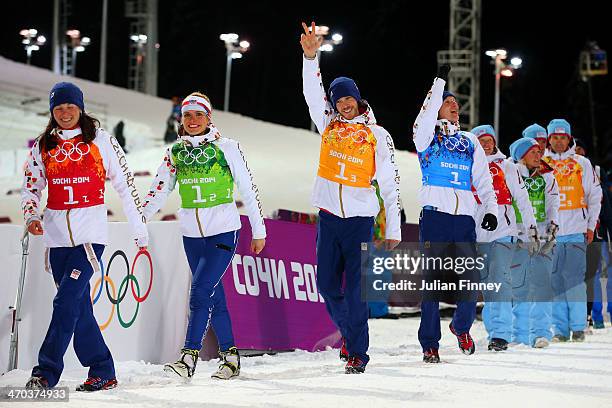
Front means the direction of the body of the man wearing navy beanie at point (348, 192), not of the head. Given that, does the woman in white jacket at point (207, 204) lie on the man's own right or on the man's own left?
on the man's own right

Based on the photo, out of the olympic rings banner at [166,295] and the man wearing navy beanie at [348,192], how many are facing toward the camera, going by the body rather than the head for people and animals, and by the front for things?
2

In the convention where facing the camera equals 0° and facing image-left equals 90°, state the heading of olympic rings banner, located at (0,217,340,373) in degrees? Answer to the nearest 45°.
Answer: approximately 0°

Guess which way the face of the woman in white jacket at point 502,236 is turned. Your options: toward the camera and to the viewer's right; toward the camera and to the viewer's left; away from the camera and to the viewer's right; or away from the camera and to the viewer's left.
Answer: toward the camera and to the viewer's left

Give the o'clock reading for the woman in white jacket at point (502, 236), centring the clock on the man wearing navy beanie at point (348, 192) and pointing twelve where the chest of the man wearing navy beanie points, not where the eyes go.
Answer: The woman in white jacket is roughly at 7 o'clock from the man wearing navy beanie.

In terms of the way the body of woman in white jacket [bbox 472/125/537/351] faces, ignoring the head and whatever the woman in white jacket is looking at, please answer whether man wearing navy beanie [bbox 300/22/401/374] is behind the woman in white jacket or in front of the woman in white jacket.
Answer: in front

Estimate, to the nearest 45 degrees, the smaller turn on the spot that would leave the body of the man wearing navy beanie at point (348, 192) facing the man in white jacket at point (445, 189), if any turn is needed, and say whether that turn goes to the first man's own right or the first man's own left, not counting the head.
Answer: approximately 135° to the first man's own left

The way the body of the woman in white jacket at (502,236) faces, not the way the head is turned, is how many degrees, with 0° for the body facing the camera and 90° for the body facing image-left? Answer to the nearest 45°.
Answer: approximately 45°

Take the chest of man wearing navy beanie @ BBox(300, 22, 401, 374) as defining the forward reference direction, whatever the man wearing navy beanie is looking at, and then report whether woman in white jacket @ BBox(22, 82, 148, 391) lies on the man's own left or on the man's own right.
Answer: on the man's own right
